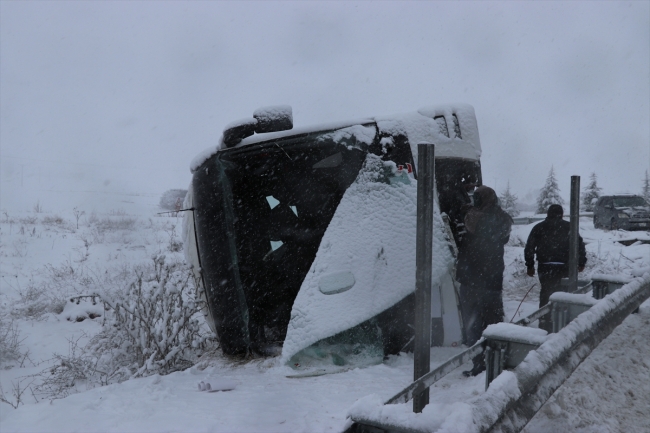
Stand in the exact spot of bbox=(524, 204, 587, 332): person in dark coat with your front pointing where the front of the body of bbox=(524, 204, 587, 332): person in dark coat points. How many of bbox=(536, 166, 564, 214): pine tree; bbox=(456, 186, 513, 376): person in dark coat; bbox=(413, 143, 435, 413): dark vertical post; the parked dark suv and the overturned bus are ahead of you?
2
